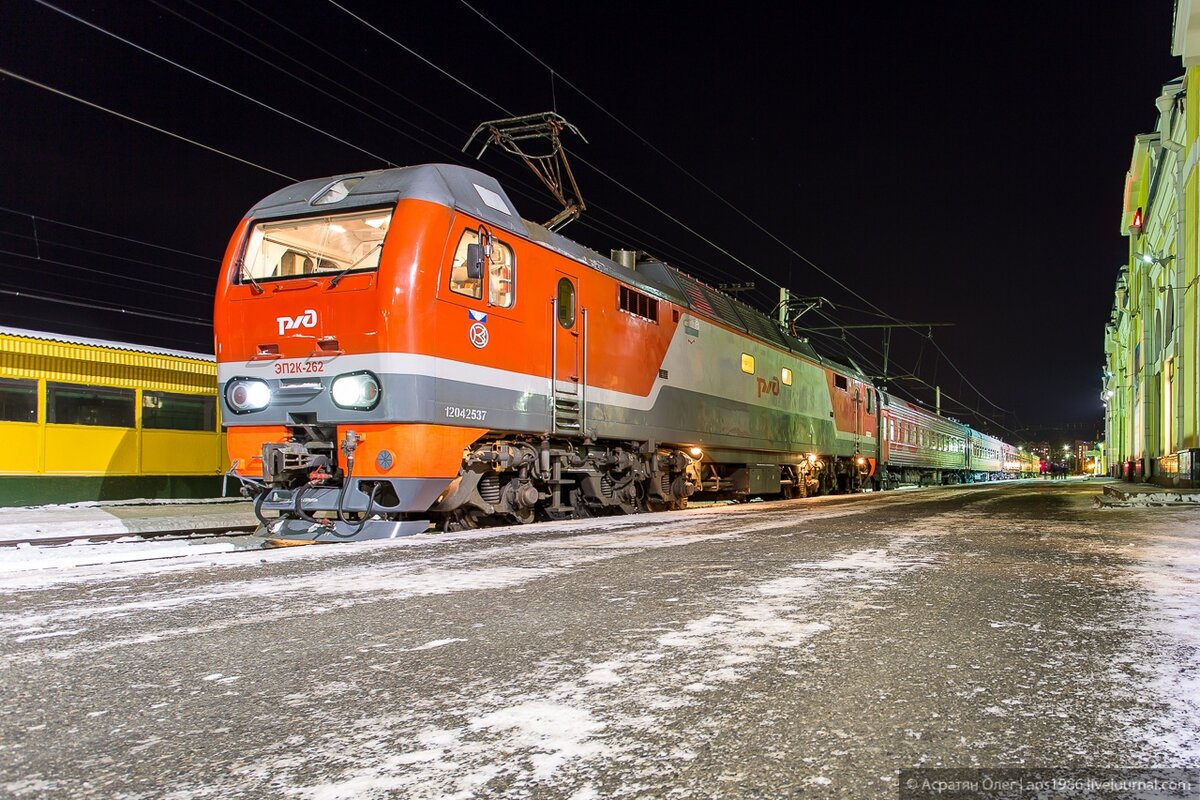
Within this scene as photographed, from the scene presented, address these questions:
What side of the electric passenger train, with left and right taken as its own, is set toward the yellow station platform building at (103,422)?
right

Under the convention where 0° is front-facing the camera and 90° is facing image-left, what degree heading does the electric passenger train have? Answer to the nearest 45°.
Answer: approximately 45°
